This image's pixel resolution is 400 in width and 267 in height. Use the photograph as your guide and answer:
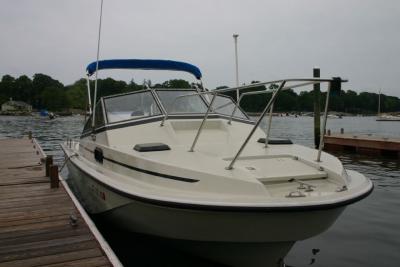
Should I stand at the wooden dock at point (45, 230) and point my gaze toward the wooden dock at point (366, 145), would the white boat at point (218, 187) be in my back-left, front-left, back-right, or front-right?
front-right

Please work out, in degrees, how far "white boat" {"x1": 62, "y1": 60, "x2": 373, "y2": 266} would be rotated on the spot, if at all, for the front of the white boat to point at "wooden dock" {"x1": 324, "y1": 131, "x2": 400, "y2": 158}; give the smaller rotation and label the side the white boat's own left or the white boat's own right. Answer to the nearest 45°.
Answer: approximately 90° to the white boat's own left

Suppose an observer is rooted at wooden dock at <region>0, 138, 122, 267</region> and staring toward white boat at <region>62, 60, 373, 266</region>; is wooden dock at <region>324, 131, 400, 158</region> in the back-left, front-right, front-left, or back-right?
front-left

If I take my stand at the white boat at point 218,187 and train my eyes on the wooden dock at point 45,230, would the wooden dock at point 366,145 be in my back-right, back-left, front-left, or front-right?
back-right

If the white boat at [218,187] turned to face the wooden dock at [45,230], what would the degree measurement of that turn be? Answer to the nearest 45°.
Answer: approximately 135° to its right

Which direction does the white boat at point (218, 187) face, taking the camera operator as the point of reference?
facing the viewer and to the right of the viewer
